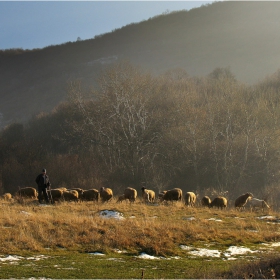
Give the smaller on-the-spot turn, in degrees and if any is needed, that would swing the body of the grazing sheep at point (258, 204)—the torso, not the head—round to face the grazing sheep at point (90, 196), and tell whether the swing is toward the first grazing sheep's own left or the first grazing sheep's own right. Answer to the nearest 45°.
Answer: approximately 180°

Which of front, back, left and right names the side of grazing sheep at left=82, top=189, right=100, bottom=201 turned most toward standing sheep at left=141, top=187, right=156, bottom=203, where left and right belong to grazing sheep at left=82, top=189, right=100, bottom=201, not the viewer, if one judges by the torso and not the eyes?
back

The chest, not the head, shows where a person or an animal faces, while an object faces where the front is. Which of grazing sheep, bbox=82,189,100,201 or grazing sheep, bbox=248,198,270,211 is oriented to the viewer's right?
grazing sheep, bbox=248,198,270,211

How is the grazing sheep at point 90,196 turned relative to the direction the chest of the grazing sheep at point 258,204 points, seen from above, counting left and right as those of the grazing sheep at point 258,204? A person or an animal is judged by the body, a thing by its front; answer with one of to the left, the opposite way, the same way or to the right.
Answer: the opposite way

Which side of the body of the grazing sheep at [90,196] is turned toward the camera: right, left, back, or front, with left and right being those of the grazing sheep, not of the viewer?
left

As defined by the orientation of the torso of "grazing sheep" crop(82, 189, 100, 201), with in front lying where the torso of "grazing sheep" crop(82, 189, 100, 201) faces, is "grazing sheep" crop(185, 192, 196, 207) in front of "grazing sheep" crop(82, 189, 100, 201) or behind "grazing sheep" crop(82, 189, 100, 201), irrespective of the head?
behind

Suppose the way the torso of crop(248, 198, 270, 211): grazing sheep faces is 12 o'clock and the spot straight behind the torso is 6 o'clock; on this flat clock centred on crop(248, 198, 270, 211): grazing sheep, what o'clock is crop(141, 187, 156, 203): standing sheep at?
crop(141, 187, 156, 203): standing sheep is roughly at 6 o'clock from crop(248, 198, 270, 211): grazing sheep.
